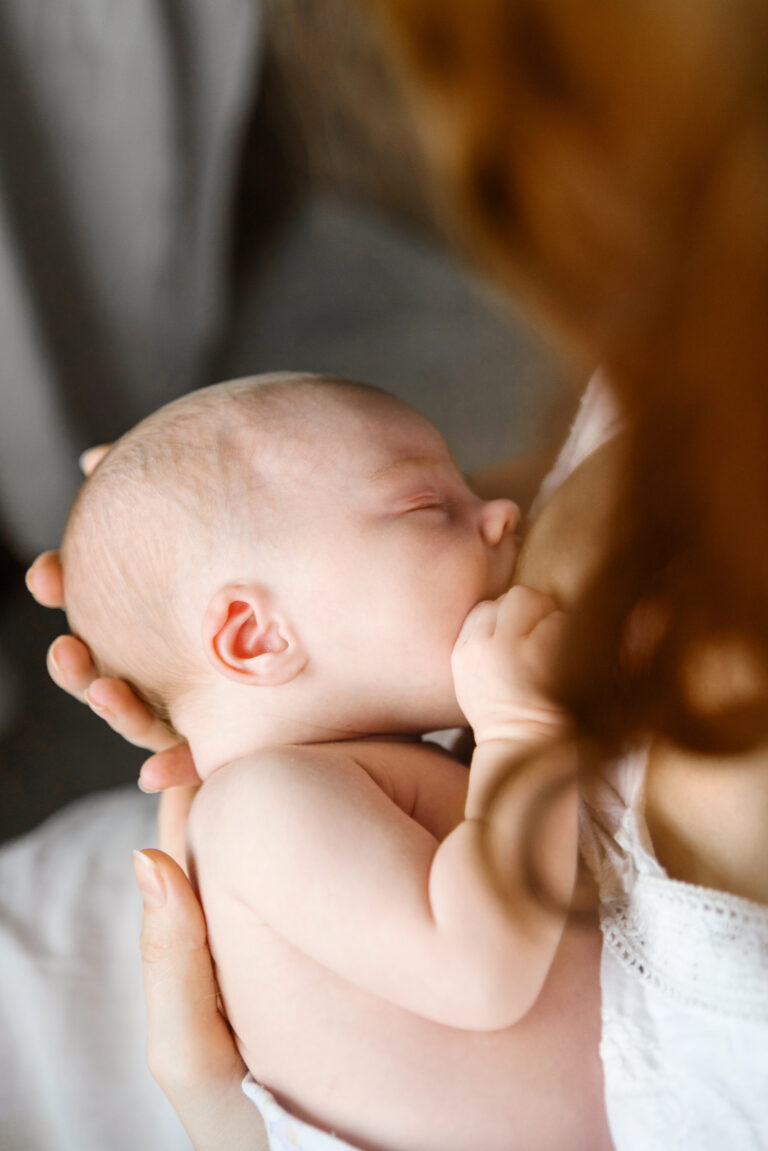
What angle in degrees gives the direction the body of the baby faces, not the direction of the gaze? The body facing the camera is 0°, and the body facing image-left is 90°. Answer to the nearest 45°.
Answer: approximately 270°

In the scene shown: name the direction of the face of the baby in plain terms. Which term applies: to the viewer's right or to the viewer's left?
to the viewer's right
